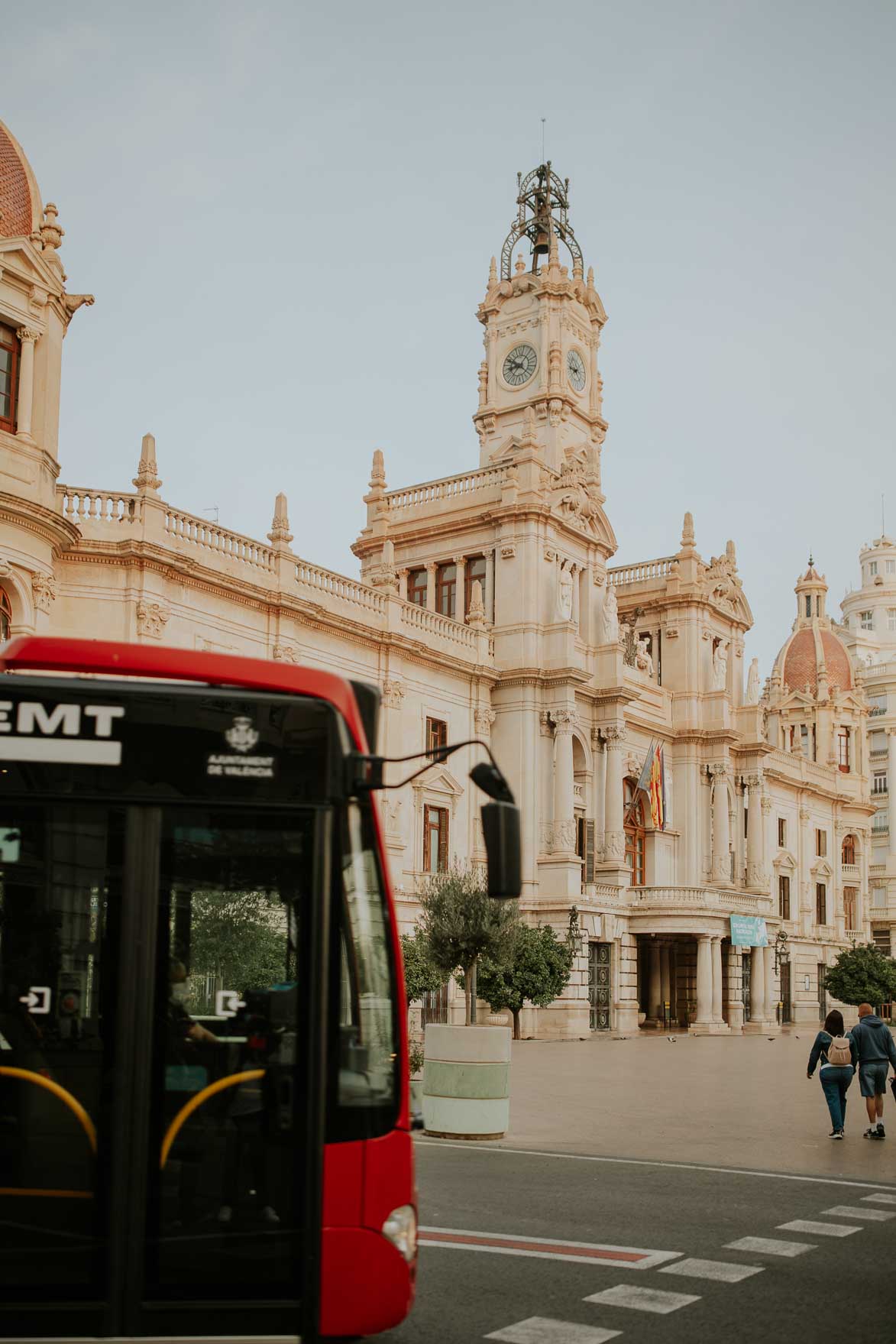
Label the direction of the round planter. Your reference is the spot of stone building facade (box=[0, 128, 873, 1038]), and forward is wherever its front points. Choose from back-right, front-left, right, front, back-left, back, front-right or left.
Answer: front-right

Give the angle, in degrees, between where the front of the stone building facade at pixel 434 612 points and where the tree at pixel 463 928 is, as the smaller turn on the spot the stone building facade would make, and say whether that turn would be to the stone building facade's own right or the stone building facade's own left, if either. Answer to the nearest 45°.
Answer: approximately 45° to the stone building facade's own right

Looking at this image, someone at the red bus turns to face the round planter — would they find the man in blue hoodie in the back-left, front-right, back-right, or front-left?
front-right

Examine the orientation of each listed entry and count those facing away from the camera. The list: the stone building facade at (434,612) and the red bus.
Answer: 0

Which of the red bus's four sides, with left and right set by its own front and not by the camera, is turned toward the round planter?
left

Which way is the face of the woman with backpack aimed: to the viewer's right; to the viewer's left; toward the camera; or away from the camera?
away from the camera

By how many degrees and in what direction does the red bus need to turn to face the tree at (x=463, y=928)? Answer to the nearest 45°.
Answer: approximately 90° to its left
